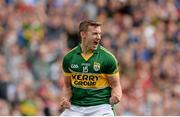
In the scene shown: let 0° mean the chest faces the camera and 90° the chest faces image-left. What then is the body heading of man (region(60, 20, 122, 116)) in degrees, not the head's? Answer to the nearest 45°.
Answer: approximately 0°
